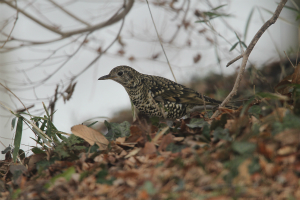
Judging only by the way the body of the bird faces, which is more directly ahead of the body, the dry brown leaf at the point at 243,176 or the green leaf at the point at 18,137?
the green leaf

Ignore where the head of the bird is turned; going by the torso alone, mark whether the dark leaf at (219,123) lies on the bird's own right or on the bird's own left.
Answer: on the bird's own left

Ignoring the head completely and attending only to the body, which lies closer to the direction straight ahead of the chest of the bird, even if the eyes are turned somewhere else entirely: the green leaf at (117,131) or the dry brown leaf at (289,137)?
the green leaf

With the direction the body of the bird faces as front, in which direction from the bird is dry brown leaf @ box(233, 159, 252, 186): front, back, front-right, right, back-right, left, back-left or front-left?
left

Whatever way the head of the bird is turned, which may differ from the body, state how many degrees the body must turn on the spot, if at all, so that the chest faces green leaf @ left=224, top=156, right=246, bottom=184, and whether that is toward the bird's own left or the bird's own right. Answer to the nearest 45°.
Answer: approximately 90° to the bird's own left

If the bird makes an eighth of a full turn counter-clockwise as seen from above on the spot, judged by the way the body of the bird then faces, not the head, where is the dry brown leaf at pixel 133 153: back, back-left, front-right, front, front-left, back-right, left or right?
front-left

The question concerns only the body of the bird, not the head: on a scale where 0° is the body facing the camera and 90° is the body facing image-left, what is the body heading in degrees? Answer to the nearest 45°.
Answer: approximately 90°

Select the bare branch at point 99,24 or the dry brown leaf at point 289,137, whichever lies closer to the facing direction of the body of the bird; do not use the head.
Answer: the bare branch

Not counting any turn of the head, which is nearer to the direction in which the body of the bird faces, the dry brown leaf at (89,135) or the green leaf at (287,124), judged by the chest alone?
the dry brown leaf

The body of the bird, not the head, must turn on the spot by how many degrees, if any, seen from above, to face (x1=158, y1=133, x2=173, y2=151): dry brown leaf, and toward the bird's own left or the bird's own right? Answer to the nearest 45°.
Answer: approximately 90° to the bird's own left

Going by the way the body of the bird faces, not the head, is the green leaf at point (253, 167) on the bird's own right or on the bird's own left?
on the bird's own left

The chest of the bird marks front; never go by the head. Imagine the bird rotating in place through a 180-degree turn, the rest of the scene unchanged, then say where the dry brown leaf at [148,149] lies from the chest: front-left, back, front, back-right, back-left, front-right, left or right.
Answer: right
